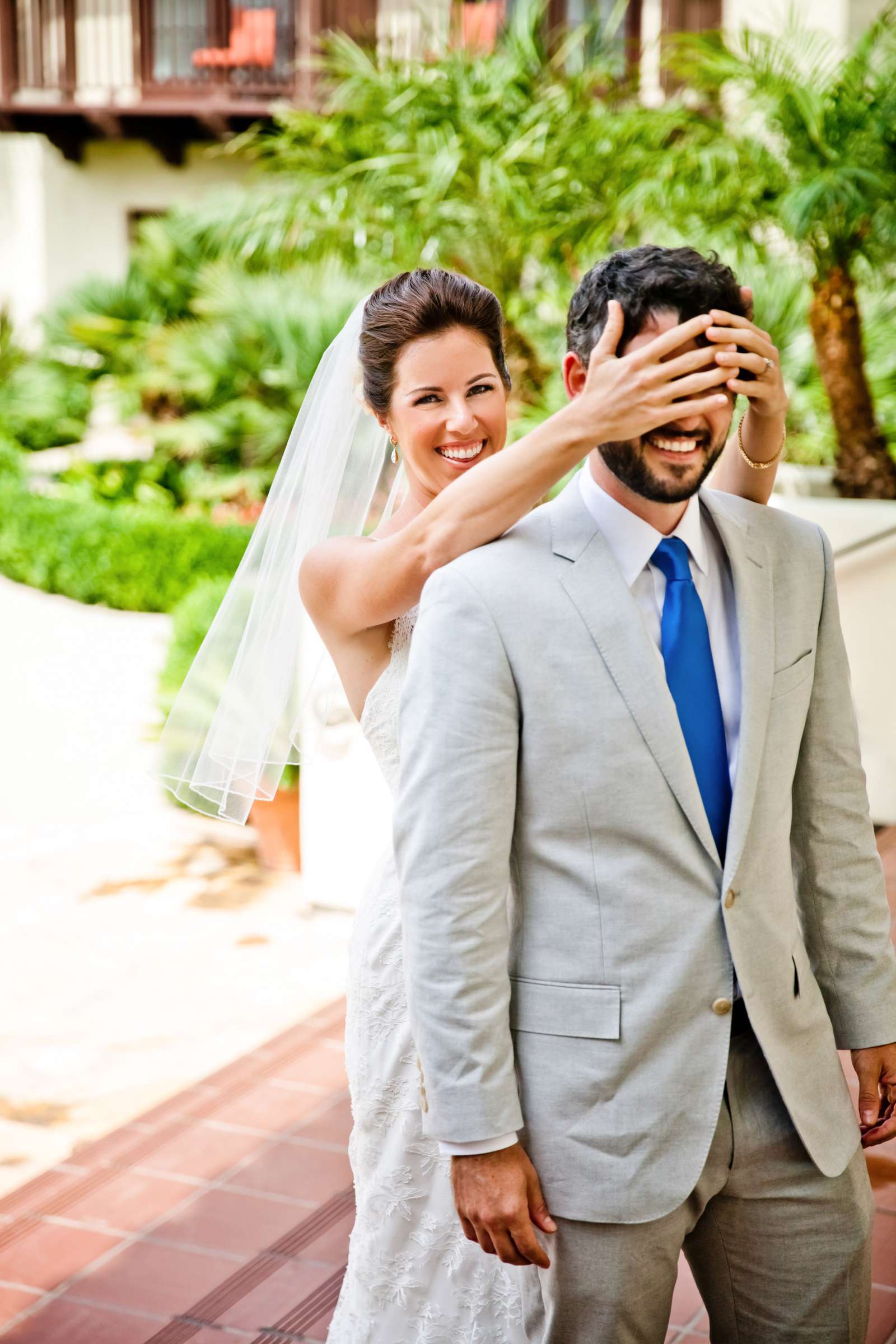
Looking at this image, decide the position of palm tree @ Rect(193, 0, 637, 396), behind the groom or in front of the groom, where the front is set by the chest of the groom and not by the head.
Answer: behind

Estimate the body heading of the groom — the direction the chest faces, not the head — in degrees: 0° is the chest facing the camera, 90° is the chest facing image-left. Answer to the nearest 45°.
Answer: approximately 315°

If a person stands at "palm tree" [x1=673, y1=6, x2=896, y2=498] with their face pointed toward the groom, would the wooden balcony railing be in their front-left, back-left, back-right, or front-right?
back-right

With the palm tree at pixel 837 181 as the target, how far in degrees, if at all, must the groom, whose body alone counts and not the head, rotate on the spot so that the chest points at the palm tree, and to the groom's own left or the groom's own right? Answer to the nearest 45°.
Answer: approximately 135° to the groom's own left

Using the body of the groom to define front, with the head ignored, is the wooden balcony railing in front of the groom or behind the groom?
behind

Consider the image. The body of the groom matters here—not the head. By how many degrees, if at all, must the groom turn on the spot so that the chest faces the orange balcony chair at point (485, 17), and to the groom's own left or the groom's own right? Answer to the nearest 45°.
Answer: approximately 135° to the groom's own left

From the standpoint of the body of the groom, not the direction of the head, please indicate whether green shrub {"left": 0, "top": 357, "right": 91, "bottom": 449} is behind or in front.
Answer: behind

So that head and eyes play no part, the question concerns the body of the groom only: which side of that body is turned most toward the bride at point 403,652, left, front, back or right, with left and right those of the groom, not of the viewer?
back
